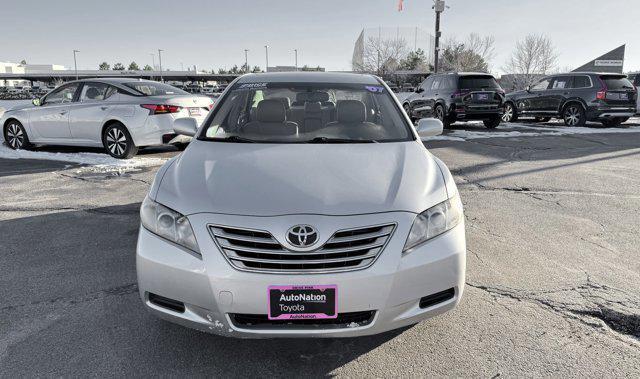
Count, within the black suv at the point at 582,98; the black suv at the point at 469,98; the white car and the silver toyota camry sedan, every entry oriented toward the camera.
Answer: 1

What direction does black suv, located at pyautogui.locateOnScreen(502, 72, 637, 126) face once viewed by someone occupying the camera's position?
facing away from the viewer and to the left of the viewer

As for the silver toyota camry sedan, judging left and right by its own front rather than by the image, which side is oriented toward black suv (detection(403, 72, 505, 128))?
back

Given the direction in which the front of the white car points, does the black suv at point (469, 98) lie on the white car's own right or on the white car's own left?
on the white car's own right

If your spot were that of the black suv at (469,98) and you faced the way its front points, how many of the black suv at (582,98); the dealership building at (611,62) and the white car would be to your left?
1

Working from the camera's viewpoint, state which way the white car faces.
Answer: facing away from the viewer and to the left of the viewer

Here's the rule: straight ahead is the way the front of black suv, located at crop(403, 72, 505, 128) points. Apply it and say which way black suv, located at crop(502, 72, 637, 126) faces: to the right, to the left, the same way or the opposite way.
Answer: the same way

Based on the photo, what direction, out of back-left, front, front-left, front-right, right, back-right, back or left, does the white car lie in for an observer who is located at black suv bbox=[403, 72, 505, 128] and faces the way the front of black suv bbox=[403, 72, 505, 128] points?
left

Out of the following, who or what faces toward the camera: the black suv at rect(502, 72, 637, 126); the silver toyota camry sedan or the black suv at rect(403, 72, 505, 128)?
the silver toyota camry sedan

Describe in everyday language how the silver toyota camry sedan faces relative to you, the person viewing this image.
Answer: facing the viewer

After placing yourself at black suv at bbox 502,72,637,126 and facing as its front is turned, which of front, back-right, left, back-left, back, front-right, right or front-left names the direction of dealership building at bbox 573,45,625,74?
front-right

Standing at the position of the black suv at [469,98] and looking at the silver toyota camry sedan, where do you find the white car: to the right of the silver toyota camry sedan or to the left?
right

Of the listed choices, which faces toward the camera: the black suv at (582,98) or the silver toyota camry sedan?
the silver toyota camry sedan

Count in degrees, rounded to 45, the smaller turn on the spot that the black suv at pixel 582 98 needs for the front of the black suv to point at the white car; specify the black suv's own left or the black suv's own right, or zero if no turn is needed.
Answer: approximately 90° to the black suv's own left

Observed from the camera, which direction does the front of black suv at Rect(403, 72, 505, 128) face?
facing away from the viewer and to the left of the viewer

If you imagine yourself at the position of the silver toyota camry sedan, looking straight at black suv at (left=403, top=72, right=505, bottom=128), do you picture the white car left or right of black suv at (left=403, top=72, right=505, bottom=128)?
left
